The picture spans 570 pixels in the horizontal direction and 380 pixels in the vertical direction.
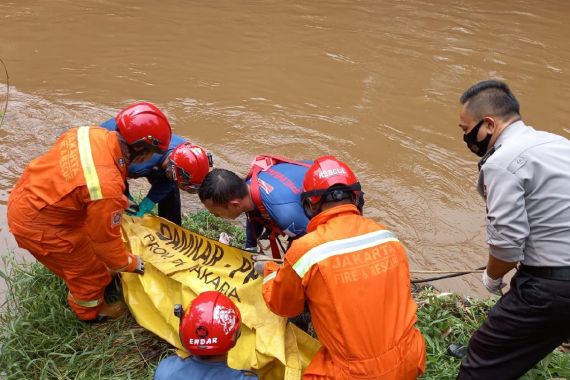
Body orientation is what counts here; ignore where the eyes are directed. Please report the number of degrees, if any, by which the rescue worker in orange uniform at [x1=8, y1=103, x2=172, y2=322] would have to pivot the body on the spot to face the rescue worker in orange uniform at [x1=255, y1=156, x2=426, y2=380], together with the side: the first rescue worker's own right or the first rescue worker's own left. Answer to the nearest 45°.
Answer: approximately 45° to the first rescue worker's own right

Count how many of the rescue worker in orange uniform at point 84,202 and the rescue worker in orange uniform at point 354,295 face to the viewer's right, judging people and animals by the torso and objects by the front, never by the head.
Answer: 1

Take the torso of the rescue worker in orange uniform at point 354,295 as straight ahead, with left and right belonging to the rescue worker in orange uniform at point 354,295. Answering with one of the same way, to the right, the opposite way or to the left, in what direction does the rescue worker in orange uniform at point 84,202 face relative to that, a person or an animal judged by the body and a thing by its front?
to the right

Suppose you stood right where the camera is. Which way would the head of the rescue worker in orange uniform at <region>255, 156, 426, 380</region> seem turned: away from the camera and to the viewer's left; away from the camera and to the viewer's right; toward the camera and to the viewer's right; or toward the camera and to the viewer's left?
away from the camera and to the viewer's left

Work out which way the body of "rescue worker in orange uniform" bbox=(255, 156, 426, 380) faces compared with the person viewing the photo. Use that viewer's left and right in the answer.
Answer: facing away from the viewer and to the left of the viewer

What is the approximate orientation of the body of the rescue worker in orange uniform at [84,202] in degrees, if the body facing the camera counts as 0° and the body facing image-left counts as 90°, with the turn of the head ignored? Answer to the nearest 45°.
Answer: approximately 270°

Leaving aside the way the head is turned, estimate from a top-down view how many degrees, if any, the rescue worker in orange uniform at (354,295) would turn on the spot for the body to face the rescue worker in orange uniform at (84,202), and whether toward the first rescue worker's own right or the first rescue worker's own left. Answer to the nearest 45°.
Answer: approximately 45° to the first rescue worker's own left
